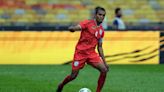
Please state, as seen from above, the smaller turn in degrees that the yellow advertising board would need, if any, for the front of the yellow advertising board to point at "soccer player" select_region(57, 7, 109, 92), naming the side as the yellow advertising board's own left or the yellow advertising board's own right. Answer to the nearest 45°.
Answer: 0° — it already faces them

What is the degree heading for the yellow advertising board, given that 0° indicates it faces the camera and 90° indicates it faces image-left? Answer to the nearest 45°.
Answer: approximately 0°

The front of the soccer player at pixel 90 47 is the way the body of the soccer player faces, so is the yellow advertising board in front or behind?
behind
